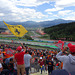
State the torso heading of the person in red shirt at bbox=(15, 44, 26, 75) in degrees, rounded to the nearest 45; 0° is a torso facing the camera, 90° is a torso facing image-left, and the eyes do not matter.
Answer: approximately 180°
